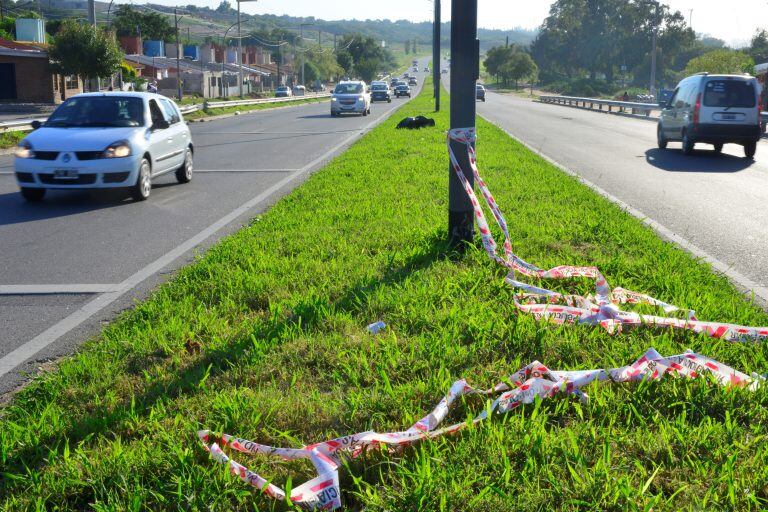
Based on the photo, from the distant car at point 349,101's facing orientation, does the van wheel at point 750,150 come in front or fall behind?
in front

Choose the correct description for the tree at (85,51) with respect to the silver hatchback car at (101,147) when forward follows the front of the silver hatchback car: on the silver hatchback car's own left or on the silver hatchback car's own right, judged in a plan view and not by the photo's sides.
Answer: on the silver hatchback car's own right

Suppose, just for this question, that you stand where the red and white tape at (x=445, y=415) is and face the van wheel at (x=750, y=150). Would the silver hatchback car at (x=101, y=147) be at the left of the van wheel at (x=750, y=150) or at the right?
left

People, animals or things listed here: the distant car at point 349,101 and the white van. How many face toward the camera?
1

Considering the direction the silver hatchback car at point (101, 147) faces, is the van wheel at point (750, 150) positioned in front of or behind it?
behind

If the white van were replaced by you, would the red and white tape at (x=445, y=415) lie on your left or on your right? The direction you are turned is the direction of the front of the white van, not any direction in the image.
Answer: on your left

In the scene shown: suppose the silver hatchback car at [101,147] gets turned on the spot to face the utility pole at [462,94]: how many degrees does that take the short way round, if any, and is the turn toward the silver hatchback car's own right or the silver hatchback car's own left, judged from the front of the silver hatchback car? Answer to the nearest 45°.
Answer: approximately 90° to the silver hatchback car's own left

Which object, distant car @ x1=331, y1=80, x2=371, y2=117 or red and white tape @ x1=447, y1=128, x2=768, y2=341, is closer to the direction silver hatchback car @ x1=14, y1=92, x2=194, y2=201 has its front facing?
the red and white tape

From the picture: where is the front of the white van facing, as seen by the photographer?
facing away from the viewer and to the left of the viewer

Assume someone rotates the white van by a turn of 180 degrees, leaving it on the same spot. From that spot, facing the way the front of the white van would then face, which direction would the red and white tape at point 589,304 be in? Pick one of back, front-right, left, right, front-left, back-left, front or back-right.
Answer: front-right

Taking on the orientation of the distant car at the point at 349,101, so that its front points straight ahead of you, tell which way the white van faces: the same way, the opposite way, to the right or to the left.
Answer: the opposite way

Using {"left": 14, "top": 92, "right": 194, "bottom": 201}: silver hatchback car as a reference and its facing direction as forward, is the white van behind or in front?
behind

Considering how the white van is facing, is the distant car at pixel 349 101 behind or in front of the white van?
in front

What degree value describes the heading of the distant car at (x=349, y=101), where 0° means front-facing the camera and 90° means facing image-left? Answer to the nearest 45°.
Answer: approximately 0°

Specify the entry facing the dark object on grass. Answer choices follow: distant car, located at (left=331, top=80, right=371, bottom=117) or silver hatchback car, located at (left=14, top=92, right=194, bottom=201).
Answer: the distant car
